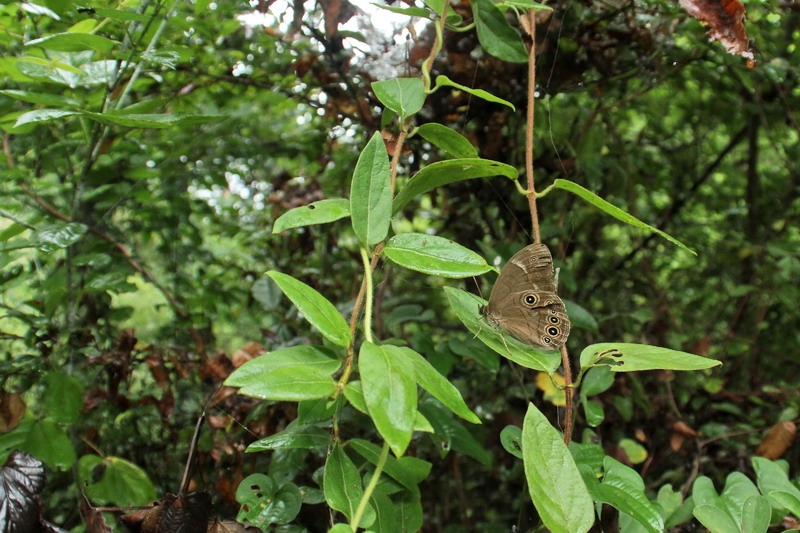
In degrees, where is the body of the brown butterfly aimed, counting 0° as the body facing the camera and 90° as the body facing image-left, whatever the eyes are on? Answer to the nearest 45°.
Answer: approximately 90°

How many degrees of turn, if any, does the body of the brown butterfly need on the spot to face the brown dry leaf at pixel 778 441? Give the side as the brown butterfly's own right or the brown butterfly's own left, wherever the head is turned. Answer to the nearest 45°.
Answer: approximately 135° to the brown butterfly's own right
